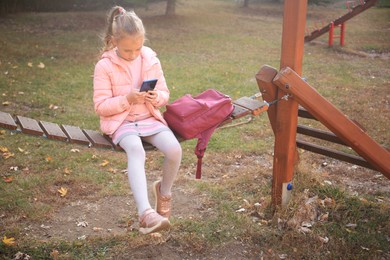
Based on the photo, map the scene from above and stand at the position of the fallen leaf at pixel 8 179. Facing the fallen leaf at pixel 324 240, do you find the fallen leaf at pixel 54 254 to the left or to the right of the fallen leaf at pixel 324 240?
right

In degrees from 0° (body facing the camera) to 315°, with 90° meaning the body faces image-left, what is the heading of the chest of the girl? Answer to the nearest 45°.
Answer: approximately 315°

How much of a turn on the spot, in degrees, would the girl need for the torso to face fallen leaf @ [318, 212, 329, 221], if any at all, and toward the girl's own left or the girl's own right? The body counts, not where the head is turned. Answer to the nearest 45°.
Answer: approximately 45° to the girl's own left

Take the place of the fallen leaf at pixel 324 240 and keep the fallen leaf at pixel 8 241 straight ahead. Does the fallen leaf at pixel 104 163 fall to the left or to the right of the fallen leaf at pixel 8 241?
right
